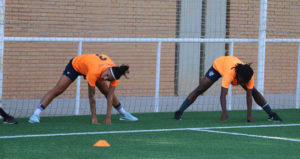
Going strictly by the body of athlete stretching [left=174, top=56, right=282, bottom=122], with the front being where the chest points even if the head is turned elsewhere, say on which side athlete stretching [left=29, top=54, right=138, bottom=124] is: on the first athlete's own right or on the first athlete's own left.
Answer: on the first athlete's own right

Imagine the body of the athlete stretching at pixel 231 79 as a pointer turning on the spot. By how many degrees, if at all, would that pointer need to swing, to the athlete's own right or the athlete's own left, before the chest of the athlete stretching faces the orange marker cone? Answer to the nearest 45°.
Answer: approximately 90° to the athlete's own right

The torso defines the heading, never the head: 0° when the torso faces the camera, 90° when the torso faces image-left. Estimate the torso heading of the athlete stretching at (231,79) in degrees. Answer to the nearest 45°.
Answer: approximately 315°

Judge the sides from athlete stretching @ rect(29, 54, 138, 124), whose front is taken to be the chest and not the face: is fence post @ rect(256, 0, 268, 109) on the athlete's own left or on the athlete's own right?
on the athlete's own left

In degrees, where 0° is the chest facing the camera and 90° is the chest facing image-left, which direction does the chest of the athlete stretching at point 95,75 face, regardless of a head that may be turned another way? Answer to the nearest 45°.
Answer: approximately 315°
